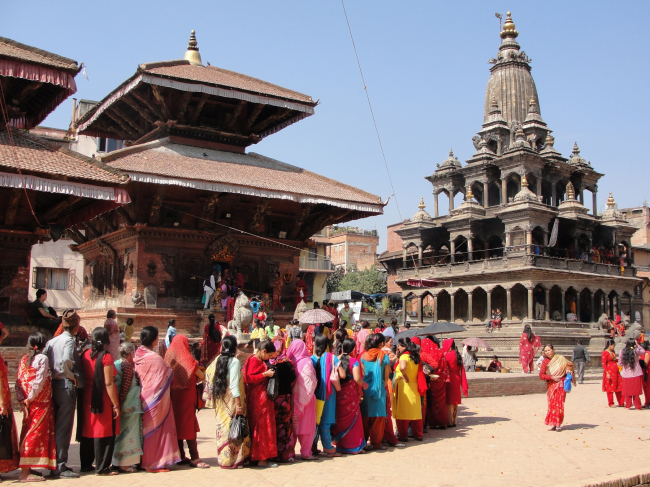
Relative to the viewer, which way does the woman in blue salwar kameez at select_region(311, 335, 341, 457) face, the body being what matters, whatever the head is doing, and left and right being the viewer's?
facing away from the viewer and to the right of the viewer

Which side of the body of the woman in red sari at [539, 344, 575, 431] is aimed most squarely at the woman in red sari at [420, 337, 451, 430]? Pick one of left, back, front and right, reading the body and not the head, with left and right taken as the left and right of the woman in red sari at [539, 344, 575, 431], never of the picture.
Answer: right

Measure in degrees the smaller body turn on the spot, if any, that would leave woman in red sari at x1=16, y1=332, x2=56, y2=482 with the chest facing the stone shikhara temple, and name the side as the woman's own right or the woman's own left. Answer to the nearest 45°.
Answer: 0° — they already face it

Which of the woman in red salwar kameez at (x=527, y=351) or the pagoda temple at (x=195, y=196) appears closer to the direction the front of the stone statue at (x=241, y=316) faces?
the woman in red salwar kameez
